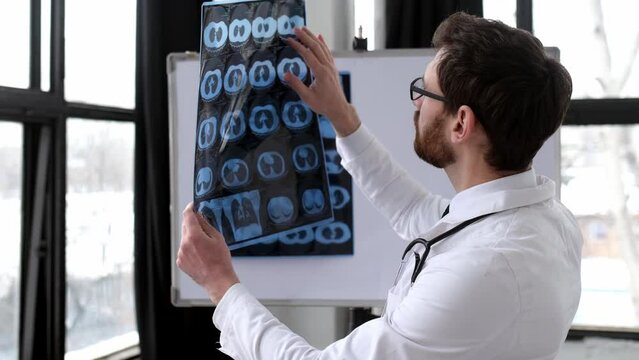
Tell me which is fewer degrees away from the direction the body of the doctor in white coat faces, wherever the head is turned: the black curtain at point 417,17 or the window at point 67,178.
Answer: the window

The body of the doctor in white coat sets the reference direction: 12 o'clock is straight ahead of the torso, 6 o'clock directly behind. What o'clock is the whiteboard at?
The whiteboard is roughly at 1 o'clock from the doctor in white coat.

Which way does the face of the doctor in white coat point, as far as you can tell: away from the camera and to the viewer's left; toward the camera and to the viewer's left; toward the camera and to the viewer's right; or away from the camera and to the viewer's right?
away from the camera and to the viewer's left

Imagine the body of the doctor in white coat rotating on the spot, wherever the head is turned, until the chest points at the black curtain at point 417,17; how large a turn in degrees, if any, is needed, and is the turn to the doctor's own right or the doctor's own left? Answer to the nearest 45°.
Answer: approximately 45° to the doctor's own right

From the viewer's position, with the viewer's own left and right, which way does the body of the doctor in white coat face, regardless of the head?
facing away from the viewer and to the left of the viewer

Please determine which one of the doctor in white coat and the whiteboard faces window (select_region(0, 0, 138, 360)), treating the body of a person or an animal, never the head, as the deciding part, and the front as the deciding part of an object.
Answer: the doctor in white coat

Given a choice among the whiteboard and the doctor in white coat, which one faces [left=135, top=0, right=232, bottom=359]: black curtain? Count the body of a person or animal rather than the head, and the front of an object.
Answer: the doctor in white coat

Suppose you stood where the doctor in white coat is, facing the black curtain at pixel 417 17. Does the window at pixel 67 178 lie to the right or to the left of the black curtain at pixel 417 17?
left

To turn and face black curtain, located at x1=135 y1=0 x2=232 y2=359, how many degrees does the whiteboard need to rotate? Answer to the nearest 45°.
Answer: approximately 135° to its right

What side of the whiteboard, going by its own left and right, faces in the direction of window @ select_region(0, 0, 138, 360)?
right

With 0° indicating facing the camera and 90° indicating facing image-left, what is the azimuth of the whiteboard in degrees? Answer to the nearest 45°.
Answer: approximately 0°

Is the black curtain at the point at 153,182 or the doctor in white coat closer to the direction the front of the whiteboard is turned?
the doctor in white coat

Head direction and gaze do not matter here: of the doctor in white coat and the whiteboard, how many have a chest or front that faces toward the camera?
1

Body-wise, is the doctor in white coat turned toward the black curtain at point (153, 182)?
yes

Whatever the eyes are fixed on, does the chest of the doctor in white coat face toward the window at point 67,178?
yes
